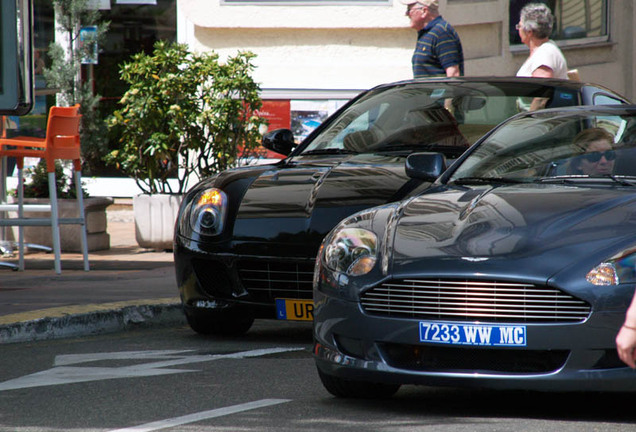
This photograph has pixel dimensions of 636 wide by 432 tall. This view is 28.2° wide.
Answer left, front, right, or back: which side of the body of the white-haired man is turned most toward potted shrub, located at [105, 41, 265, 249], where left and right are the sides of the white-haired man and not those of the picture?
front

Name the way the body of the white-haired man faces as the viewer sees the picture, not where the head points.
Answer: to the viewer's left

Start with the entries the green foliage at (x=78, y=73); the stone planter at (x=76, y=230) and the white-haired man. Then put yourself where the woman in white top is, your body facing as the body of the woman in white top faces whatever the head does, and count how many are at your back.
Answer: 0

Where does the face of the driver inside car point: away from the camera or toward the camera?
toward the camera

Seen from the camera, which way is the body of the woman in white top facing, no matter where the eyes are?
to the viewer's left

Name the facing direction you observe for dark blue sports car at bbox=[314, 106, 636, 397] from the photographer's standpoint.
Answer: facing the viewer and to the left of the viewer

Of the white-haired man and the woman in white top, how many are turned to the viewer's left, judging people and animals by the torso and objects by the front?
2

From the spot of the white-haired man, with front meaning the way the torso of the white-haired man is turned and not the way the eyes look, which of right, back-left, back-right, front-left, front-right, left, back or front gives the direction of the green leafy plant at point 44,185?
front

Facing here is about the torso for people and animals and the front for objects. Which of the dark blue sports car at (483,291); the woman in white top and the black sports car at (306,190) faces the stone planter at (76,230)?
the woman in white top

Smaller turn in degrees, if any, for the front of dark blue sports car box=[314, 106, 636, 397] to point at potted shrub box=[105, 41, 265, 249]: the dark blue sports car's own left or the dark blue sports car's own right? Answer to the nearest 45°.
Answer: approximately 90° to the dark blue sports car's own right

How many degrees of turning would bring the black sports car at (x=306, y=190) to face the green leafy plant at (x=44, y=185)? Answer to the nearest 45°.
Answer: approximately 90° to its right

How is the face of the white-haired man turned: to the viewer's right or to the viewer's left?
to the viewer's left

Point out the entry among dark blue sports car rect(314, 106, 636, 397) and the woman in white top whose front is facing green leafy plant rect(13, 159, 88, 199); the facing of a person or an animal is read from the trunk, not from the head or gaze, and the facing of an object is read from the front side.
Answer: the woman in white top

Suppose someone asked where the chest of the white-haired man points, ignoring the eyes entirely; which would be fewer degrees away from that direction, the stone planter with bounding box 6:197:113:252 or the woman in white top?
the stone planter

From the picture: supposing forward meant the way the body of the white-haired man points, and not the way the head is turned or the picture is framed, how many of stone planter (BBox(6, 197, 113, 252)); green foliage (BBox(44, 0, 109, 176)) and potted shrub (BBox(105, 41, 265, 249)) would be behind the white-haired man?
0

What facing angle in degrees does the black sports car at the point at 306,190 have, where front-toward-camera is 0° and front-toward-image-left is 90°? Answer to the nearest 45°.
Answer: approximately 45°
